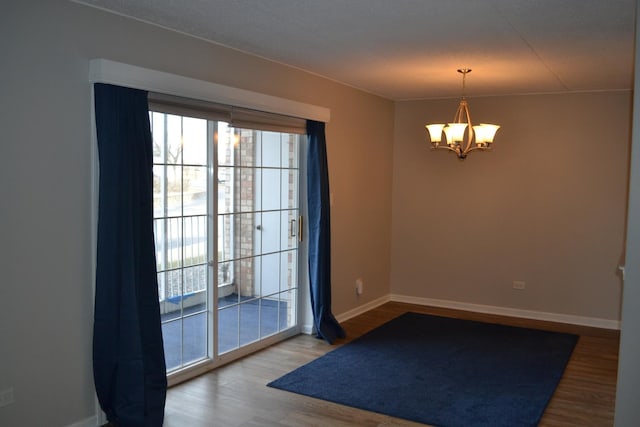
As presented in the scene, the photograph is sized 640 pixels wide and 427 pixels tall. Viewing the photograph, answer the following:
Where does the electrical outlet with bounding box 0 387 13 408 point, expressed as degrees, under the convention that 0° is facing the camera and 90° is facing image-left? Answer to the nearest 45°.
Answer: approximately 315°

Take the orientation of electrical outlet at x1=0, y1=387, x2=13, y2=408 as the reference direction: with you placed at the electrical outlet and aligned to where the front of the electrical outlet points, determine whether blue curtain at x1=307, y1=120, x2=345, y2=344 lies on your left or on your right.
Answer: on your left

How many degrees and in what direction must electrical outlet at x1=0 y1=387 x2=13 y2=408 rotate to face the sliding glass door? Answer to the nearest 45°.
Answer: approximately 90° to its left
